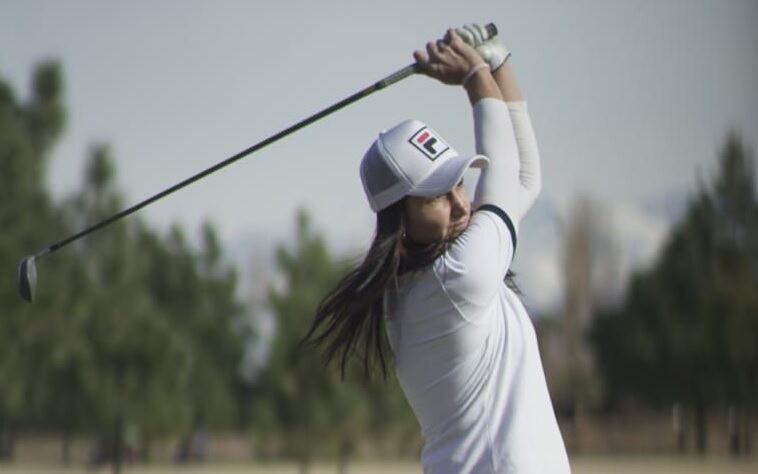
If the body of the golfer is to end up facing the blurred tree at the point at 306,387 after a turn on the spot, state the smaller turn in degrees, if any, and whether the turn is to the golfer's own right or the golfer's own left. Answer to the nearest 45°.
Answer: approximately 90° to the golfer's own left

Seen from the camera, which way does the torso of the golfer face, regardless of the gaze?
to the viewer's right

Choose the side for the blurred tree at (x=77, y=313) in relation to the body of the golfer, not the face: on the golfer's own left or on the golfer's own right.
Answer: on the golfer's own left
